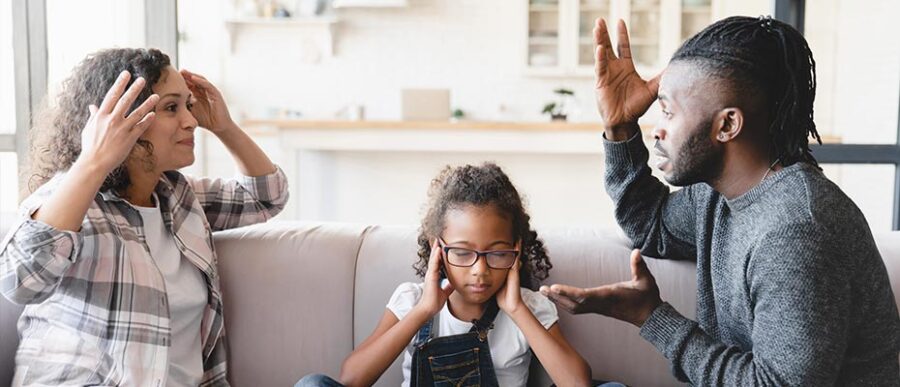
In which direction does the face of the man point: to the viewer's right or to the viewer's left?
to the viewer's left

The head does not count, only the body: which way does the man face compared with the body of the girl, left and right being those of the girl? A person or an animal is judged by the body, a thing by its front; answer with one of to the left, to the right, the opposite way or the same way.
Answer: to the right

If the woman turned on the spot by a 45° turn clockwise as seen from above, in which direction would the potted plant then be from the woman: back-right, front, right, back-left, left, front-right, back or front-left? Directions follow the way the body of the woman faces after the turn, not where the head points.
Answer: back-left

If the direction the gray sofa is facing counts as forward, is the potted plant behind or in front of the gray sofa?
behind

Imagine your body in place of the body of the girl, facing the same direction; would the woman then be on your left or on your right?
on your right

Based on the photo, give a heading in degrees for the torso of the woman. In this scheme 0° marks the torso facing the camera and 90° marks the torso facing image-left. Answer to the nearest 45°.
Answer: approximately 315°

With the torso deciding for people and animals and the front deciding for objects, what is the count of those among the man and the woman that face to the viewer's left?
1

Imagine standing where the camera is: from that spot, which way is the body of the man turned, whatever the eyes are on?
to the viewer's left
